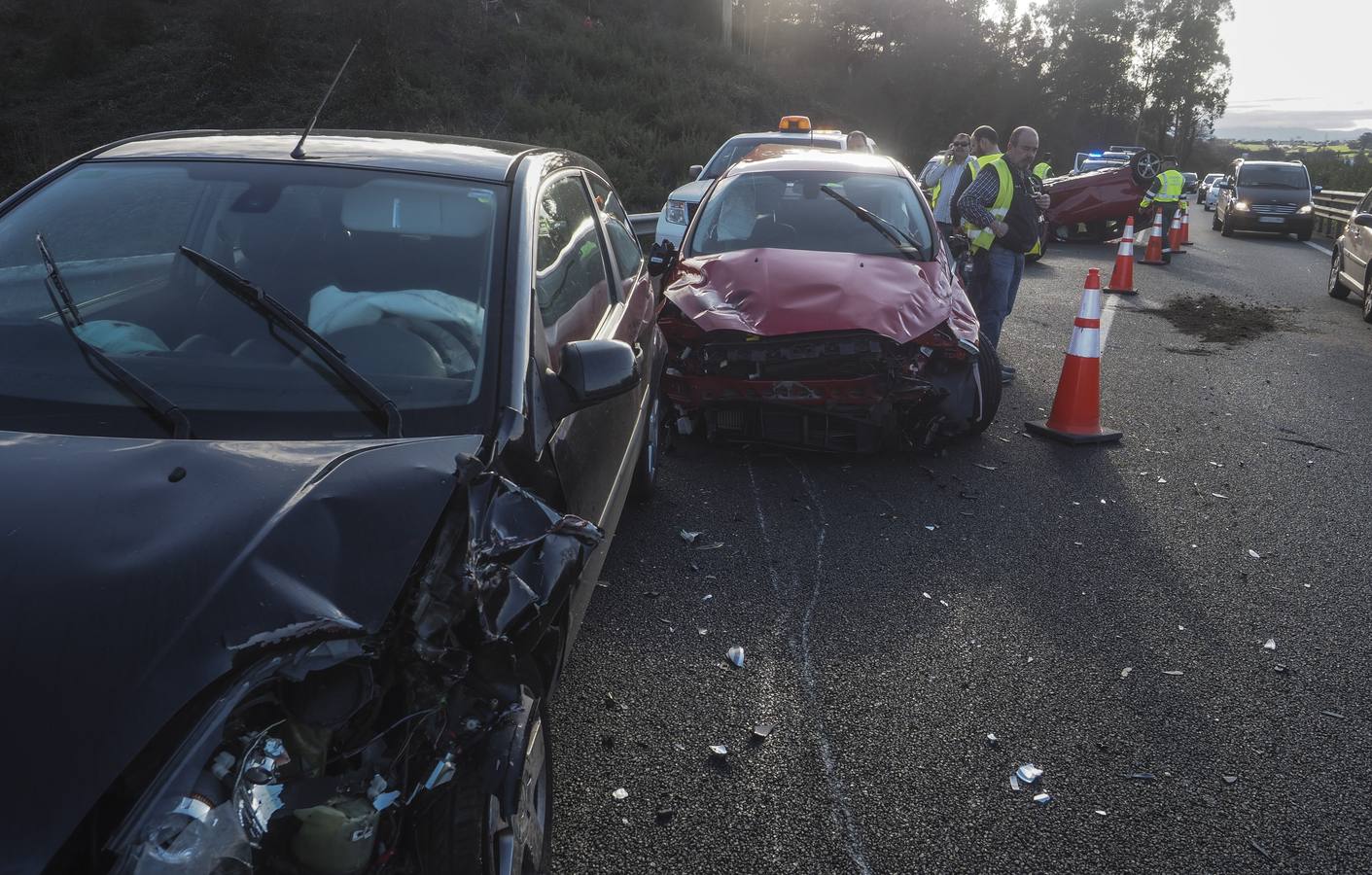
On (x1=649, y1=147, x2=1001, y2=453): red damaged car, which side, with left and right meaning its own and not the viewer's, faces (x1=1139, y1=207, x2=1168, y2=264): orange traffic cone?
back

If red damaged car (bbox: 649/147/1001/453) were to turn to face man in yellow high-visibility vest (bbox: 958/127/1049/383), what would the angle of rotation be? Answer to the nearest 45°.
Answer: approximately 135° to its left

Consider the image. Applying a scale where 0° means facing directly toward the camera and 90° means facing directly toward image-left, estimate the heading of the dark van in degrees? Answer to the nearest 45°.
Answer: approximately 0°

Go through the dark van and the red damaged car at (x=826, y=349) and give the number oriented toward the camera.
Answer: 2

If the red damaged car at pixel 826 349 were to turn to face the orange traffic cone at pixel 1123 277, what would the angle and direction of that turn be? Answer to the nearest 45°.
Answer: approximately 135° to its left

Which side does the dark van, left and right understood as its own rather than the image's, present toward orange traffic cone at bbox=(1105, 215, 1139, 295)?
front

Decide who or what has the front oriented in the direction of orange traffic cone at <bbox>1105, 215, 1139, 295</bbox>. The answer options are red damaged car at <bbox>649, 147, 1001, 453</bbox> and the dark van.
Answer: the dark van

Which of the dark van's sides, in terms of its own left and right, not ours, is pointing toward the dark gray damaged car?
front

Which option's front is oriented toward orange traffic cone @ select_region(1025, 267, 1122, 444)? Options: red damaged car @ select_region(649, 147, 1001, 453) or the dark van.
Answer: the dark van

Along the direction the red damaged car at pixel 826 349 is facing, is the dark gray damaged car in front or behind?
in front

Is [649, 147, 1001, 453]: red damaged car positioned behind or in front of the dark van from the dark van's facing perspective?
in front

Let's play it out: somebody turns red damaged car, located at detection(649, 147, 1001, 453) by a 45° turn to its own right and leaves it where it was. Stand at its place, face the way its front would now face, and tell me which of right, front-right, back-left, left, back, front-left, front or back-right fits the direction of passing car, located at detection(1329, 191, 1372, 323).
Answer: back
